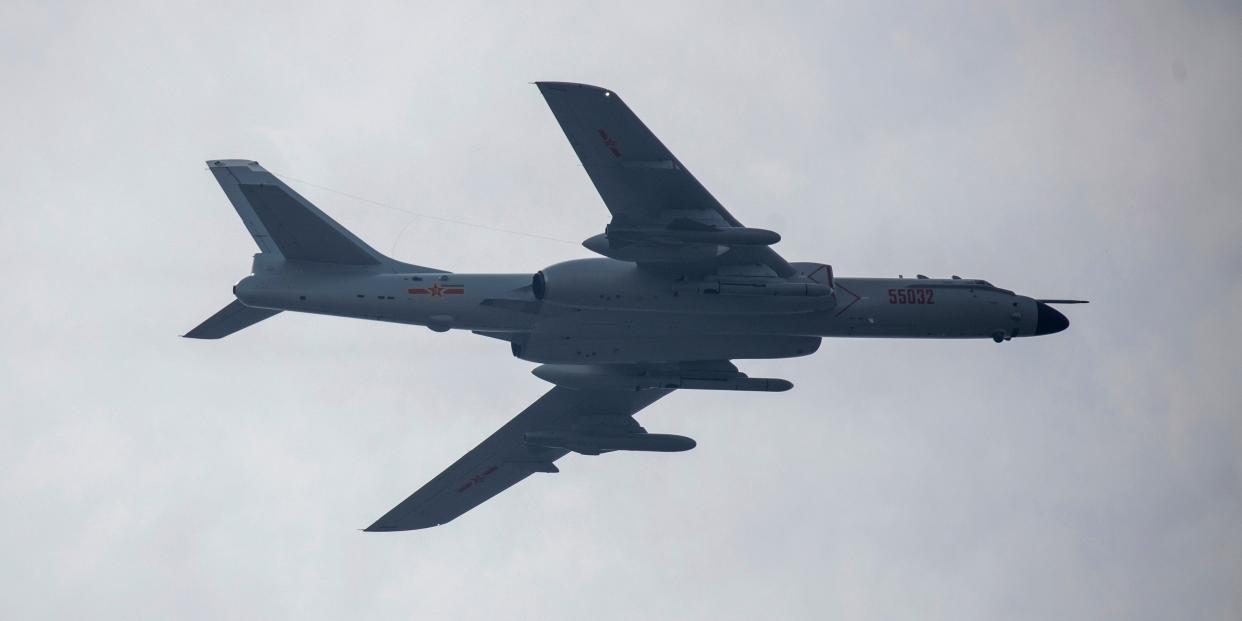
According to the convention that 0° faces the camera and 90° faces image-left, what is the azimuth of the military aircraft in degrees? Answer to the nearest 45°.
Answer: approximately 270°
